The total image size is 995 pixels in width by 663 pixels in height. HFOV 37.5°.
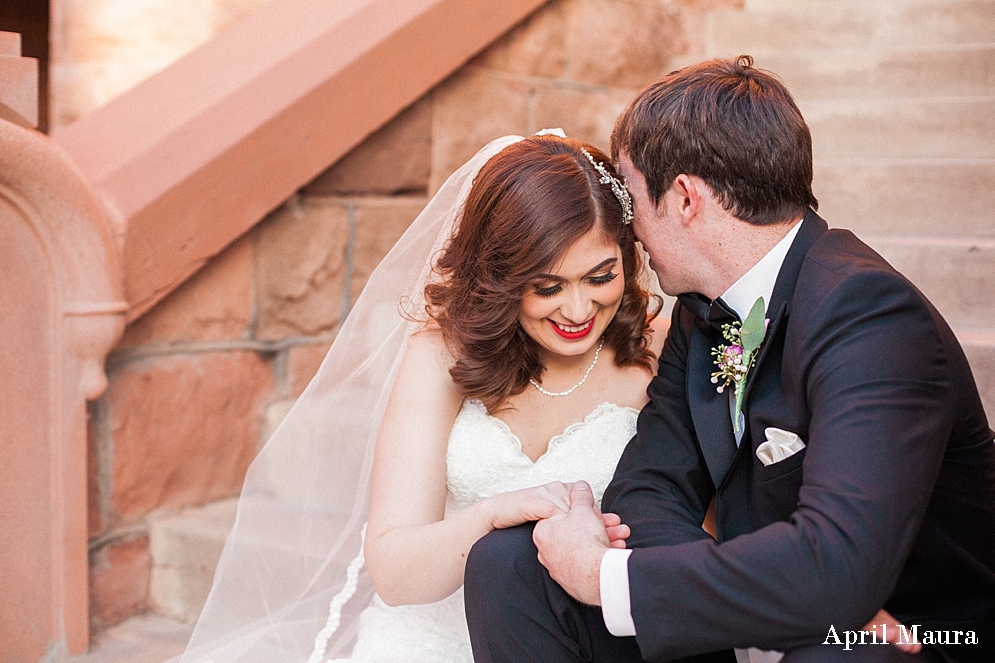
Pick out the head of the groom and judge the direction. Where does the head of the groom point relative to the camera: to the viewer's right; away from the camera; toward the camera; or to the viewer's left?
to the viewer's left

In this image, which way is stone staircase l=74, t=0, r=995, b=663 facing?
toward the camera
